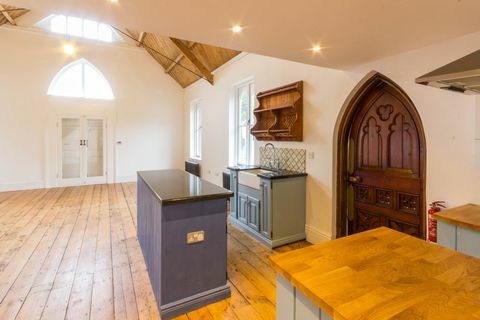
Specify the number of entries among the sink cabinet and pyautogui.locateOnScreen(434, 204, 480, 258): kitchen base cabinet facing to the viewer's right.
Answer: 0

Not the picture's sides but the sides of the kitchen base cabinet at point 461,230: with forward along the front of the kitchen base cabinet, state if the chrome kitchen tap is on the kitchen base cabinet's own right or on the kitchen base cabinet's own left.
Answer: on the kitchen base cabinet's own right

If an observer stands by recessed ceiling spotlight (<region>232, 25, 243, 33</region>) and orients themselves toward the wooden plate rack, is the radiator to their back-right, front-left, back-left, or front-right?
front-left

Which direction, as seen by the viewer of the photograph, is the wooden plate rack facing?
facing the viewer and to the left of the viewer

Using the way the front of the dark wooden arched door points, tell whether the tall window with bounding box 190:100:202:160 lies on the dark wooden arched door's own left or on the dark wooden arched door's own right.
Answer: on the dark wooden arched door's own right

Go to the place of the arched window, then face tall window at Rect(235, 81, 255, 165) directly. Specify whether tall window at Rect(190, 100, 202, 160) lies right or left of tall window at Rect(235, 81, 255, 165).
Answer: left

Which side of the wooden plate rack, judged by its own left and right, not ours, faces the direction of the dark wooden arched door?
left

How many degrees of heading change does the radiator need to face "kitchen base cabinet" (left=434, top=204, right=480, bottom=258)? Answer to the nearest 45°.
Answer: approximately 45° to its left
